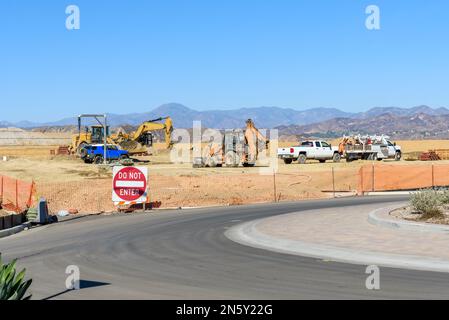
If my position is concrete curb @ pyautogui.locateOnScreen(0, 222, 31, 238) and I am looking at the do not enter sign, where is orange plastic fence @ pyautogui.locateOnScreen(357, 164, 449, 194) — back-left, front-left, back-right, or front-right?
front-right

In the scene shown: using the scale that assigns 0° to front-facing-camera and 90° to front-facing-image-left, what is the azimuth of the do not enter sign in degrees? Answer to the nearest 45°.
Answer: approximately 0°

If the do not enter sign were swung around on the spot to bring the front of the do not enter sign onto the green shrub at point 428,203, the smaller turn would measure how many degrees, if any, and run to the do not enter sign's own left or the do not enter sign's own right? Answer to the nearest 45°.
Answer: approximately 45° to the do not enter sign's own left

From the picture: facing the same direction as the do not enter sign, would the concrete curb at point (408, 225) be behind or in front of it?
in front

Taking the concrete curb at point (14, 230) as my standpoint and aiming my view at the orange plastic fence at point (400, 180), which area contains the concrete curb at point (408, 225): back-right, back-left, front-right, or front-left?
front-right

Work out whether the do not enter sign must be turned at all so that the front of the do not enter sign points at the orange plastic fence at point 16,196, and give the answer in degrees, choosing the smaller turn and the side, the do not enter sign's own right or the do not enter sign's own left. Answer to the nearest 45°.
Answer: approximately 135° to the do not enter sign's own right

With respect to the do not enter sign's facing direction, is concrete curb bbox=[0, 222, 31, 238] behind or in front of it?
in front
